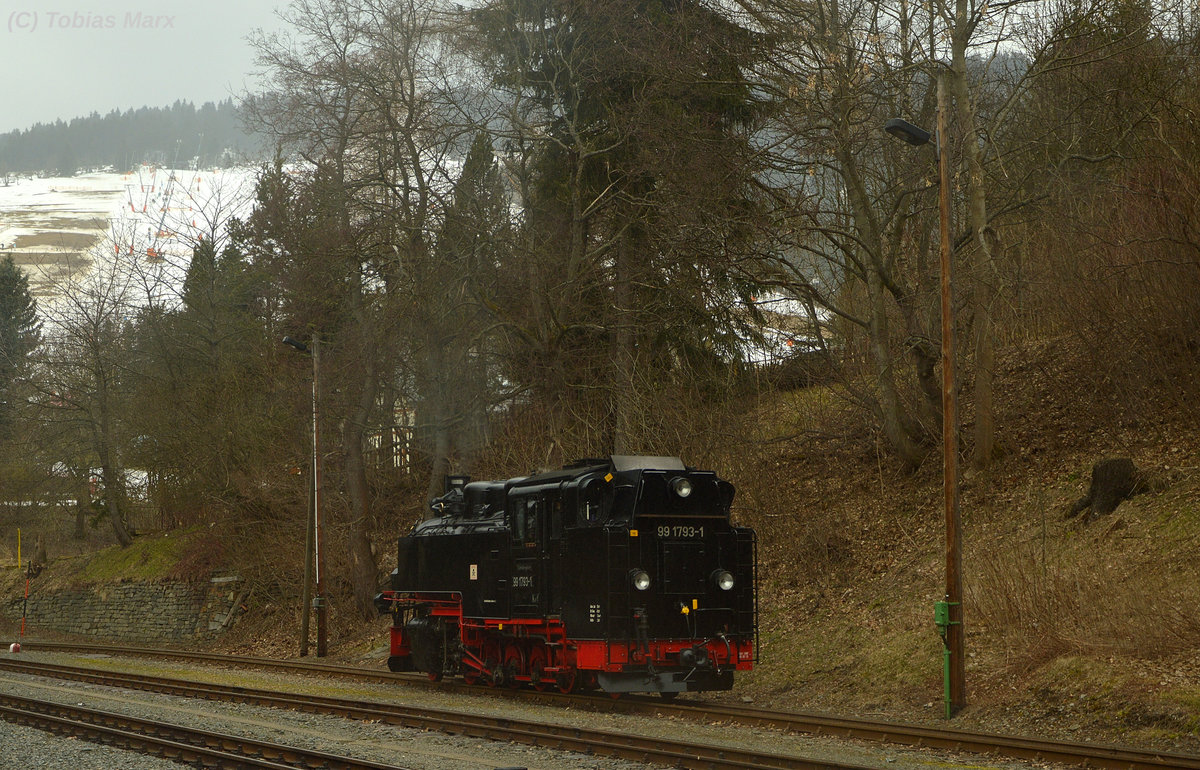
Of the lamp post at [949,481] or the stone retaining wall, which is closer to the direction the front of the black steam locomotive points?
the stone retaining wall

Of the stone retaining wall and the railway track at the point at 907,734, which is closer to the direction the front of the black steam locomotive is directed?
the stone retaining wall

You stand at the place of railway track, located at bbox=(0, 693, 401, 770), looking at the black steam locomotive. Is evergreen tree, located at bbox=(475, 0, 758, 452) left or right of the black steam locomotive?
left

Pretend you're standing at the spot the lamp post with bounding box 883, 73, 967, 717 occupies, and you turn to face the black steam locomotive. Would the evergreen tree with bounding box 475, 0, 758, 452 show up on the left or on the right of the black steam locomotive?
right

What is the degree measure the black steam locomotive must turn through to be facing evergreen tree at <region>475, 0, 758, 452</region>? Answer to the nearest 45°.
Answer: approximately 45° to its right

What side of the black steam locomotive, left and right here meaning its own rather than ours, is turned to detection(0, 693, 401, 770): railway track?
left

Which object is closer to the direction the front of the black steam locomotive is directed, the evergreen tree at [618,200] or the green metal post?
the evergreen tree

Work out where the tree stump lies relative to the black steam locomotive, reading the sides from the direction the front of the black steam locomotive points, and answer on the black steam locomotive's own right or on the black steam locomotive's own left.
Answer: on the black steam locomotive's own right

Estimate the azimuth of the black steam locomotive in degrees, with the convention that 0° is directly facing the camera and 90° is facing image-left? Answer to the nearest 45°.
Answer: approximately 135°

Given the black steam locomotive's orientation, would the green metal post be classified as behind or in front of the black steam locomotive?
behind
